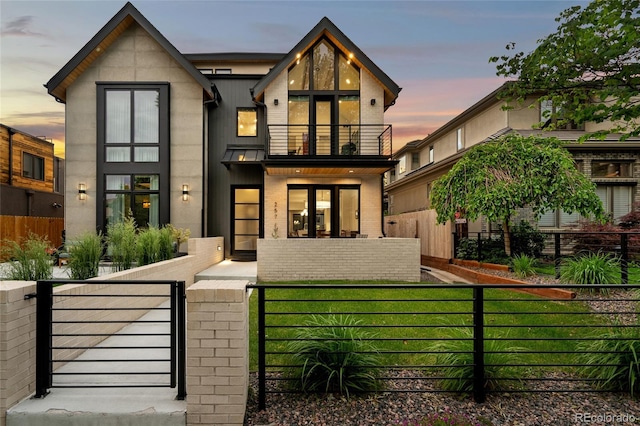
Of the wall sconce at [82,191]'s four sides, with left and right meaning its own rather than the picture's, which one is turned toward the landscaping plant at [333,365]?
front

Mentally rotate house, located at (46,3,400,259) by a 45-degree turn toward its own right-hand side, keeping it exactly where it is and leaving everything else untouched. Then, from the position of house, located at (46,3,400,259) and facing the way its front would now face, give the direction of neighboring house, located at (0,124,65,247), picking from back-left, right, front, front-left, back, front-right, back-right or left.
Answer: right

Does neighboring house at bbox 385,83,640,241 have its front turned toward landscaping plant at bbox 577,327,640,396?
yes

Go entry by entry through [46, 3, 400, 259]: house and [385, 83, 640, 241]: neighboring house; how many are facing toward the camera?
2

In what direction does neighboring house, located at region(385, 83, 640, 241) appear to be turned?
toward the camera

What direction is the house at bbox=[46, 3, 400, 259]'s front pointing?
toward the camera

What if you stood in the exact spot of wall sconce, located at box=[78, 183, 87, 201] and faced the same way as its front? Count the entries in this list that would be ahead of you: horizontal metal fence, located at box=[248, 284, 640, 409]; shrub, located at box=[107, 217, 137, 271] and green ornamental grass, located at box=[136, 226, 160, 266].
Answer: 3

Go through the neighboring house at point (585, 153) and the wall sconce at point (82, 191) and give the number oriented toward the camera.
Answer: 2

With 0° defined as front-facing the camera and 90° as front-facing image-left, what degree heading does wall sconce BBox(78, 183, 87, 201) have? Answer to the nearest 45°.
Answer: approximately 0°

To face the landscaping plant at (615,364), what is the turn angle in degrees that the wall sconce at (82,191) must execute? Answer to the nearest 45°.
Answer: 0° — it already faces it

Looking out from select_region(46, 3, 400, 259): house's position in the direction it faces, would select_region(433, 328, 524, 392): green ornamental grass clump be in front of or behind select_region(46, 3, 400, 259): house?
in front
